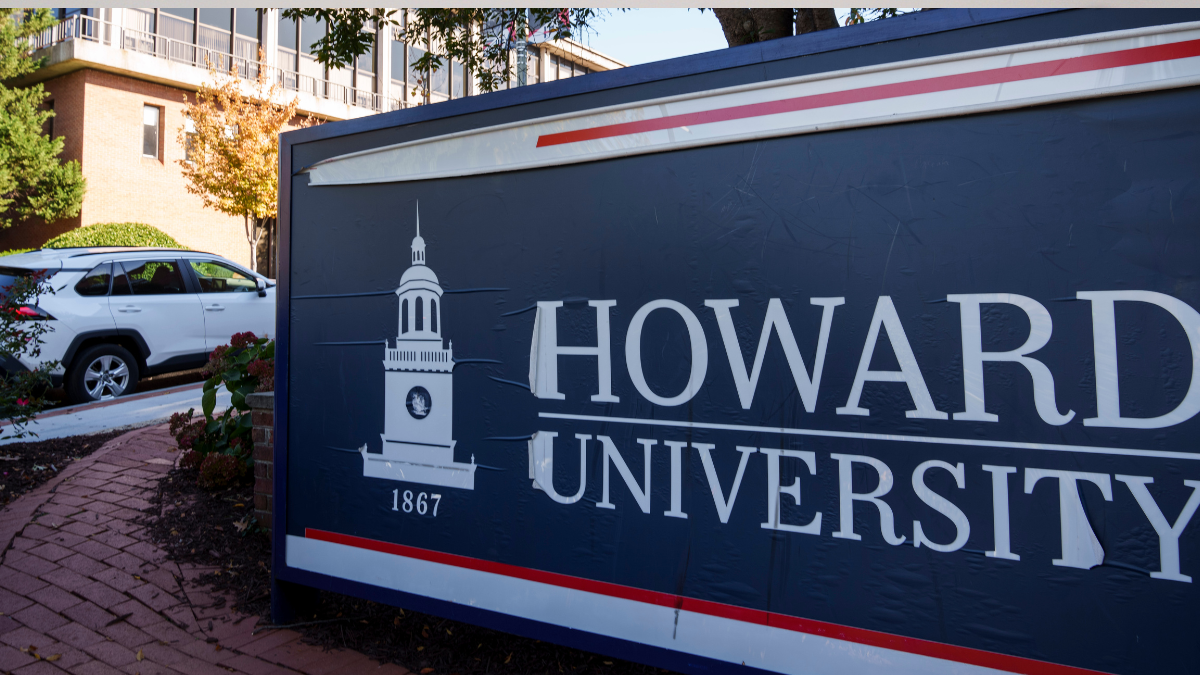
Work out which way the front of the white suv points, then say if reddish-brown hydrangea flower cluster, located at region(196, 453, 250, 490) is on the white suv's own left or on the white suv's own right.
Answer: on the white suv's own right

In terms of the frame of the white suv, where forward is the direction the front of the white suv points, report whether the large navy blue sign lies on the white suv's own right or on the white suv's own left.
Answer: on the white suv's own right

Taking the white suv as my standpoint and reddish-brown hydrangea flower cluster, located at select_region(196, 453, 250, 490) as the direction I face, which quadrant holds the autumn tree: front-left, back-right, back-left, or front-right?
back-left

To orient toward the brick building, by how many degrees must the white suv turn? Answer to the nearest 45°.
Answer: approximately 45° to its left

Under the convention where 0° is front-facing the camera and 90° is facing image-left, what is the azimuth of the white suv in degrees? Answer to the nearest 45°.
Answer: approximately 225°

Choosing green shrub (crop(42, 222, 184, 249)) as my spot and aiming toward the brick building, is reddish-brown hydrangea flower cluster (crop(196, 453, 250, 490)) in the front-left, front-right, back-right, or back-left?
back-right
